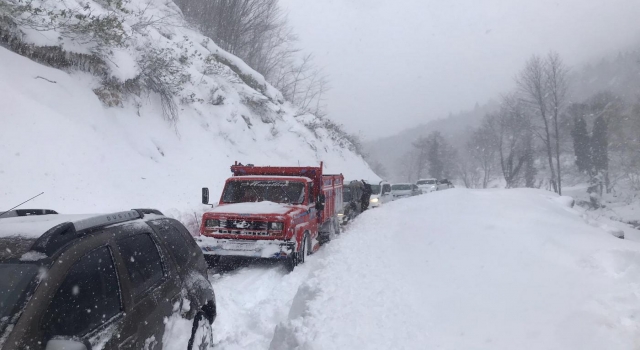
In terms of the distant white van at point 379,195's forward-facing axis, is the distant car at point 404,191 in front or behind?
behind

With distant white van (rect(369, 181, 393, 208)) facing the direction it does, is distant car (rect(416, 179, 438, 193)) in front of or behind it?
behind

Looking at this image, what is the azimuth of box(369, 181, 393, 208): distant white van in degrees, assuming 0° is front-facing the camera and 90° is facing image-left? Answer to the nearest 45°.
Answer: approximately 45°

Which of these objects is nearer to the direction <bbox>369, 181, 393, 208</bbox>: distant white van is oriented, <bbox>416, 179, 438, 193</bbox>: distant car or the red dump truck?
the red dump truck

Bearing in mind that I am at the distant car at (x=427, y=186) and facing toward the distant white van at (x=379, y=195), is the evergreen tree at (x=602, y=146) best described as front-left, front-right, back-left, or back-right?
back-left

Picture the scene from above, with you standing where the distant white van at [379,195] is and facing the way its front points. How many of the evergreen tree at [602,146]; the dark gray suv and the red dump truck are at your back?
1

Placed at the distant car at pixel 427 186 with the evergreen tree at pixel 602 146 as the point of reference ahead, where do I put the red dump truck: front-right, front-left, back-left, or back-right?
back-right

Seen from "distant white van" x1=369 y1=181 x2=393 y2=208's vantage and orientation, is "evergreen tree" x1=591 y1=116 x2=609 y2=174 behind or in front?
behind

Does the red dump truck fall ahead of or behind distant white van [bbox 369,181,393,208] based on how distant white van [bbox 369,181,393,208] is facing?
ahead
